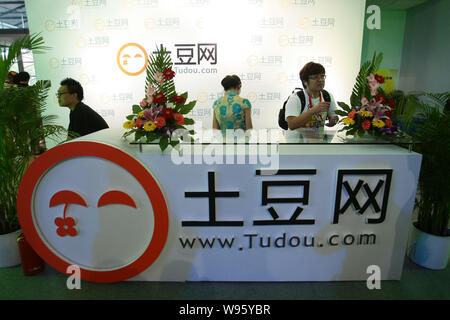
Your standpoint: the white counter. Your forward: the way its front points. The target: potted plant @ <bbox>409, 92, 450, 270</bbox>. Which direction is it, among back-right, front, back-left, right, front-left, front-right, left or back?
left

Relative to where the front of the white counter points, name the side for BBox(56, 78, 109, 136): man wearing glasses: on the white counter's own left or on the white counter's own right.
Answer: on the white counter's own right

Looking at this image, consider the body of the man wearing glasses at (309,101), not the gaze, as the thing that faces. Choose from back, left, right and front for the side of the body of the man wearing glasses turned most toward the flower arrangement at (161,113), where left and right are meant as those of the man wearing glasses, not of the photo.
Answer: right

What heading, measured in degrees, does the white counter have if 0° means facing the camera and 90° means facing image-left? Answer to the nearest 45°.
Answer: approximately 0°

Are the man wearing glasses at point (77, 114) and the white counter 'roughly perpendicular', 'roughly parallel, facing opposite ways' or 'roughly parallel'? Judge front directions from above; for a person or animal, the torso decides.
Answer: roughly perpendicular

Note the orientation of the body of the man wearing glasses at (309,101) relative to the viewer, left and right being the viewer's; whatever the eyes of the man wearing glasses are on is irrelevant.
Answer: facing the viewer and to the right of the viewer

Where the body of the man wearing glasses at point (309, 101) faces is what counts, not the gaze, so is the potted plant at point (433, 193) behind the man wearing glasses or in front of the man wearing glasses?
in front

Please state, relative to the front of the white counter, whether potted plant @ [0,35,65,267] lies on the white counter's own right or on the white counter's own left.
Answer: on the white counter's own right
